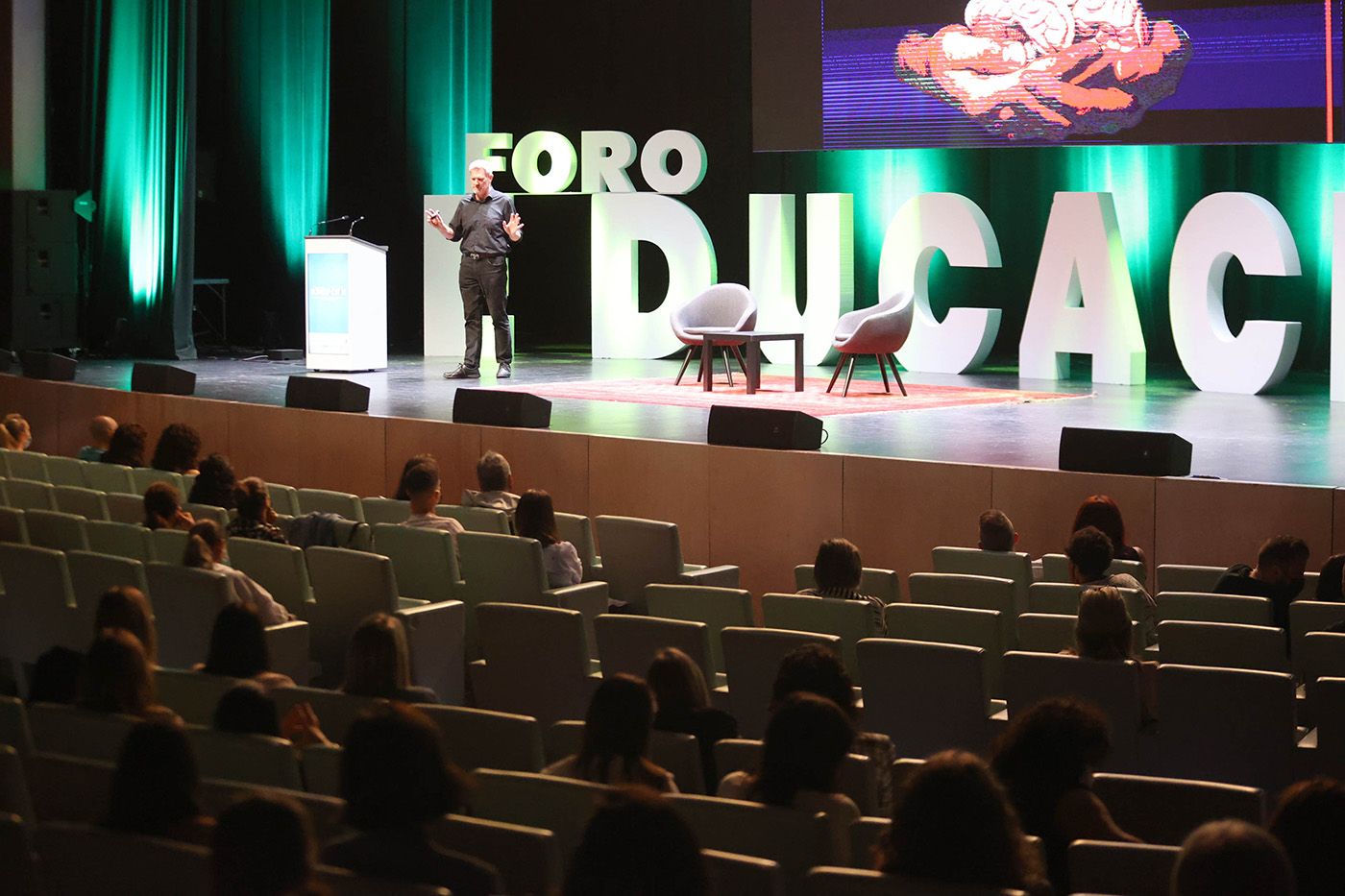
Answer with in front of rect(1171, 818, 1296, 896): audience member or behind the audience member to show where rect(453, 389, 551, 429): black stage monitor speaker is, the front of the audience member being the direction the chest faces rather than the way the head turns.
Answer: in front

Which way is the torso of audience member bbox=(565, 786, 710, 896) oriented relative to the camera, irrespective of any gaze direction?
away from the camera

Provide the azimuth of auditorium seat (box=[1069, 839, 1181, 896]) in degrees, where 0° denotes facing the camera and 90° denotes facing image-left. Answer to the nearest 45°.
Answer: approximately 180°

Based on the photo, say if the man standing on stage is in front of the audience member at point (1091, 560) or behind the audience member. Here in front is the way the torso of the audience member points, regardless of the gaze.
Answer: in front

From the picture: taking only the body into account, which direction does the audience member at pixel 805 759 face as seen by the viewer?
away from the camera

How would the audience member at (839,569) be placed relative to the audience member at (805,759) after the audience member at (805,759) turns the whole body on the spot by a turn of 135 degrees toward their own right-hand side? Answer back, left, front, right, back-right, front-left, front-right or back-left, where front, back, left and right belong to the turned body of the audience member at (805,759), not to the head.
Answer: back-left

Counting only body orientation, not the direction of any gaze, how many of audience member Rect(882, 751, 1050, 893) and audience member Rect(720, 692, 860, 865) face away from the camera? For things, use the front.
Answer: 2

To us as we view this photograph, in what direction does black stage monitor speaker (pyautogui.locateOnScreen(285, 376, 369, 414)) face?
facing away from the viewer and to the right of the viewer

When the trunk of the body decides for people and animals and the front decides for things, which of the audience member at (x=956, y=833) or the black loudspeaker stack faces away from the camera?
the audience member

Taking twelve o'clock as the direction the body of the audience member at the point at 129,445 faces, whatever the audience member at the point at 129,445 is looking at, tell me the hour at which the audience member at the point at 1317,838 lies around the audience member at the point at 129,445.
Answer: the audience member at the point at 1317,838 is roughly at 4 o'clock from the audience member at the point at 129,445.

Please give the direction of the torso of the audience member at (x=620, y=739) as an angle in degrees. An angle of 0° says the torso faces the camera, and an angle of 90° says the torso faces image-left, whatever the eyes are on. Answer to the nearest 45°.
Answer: approximately 180°

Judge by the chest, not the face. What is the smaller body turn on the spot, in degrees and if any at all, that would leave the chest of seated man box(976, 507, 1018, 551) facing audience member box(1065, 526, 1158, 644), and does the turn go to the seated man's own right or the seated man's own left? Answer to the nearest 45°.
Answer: approximately 180°

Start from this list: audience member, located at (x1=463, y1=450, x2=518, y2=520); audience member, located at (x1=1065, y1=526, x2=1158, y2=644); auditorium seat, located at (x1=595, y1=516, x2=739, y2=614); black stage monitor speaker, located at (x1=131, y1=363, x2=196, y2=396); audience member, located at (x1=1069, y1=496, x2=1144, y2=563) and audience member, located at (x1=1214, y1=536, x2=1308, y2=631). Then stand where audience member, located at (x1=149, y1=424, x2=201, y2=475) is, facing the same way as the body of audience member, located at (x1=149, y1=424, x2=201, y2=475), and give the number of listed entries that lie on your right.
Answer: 5

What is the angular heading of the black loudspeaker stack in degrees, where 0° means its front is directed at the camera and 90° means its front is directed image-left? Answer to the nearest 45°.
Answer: approximately 45°

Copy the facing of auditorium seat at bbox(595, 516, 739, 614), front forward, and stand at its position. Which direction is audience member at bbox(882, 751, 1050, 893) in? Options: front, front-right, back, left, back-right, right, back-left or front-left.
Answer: back-right

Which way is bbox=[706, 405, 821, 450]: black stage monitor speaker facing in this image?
away from the camera

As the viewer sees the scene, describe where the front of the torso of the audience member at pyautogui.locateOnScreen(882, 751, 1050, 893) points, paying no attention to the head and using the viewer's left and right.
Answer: facing away from the viewer

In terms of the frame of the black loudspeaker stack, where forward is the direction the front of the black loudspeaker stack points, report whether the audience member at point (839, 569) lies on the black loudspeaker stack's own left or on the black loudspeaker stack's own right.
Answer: on the black loudspeaker stack's own left

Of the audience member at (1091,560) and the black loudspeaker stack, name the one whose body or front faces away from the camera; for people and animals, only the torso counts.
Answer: the audience member
